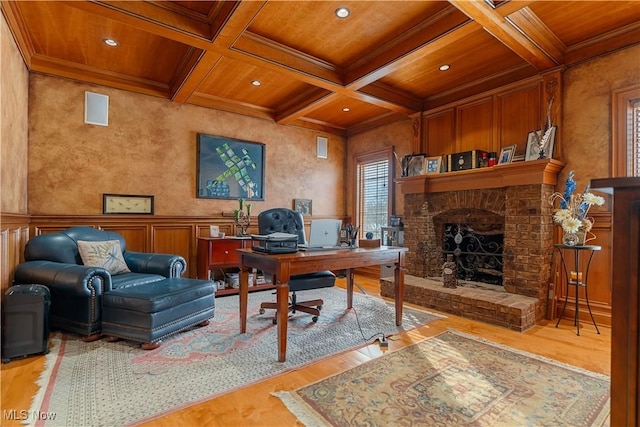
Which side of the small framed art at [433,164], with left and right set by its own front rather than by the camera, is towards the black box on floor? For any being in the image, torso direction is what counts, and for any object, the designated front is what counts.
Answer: front

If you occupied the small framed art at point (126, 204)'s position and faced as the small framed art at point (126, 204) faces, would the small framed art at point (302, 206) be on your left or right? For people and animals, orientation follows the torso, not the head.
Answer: on your left

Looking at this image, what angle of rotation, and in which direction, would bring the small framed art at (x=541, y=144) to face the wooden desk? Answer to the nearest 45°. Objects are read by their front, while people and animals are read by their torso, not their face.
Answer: approximately 45° to its right

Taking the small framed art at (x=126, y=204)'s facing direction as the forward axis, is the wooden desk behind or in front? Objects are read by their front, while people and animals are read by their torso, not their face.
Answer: in front

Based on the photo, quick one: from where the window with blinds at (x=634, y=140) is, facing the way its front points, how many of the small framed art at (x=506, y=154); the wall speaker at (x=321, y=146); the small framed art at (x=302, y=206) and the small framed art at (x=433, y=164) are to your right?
4

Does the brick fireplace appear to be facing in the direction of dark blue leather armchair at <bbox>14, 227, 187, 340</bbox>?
yes

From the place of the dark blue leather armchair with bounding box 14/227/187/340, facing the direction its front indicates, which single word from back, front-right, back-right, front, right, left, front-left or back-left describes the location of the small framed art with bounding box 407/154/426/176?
front-left

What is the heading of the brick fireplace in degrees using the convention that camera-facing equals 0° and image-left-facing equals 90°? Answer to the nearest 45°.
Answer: approximately 45°

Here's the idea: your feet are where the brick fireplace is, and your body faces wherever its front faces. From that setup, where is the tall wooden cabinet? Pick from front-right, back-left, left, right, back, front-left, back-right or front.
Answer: front-left

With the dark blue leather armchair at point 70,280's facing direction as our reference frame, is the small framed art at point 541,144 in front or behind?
in front
